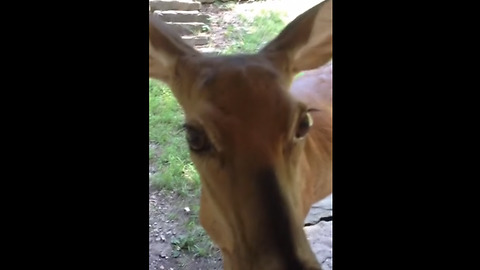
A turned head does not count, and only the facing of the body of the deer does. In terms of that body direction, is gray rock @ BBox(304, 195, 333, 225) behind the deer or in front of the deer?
behind

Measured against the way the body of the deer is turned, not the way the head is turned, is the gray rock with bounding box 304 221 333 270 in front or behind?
behind

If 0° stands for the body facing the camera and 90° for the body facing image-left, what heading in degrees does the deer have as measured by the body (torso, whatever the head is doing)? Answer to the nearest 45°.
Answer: approximately 0°

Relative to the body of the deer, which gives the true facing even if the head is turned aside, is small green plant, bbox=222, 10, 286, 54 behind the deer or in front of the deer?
behind
